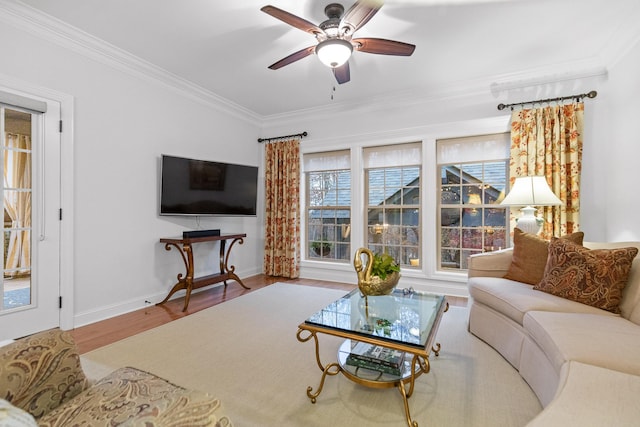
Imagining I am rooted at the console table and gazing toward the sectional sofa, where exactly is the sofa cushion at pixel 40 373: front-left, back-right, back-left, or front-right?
front-right

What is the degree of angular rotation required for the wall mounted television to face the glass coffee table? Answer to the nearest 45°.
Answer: approximately 45° to its right

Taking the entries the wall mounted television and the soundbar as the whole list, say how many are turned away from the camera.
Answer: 0

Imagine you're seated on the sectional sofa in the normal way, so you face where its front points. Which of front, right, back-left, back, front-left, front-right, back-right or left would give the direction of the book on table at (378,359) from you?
front

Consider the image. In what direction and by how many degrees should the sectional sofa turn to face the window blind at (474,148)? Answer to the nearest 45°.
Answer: approximately 90° to its right

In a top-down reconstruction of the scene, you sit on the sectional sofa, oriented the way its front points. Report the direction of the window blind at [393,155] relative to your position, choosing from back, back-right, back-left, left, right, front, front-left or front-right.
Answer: right

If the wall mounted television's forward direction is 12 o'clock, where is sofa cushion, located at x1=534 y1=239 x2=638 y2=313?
The sofa cushion is roughly at 12 o'clock from the wall mounted television.

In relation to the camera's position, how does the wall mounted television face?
facing the viewer and to the right of the viewer

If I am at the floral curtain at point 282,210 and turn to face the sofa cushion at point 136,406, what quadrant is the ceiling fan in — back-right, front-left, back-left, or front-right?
front-left

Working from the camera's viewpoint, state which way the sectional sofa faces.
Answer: facing the viewer and to the left of the viewer

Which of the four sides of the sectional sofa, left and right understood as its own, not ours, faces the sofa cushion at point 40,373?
front

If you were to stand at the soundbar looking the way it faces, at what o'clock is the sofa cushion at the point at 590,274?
The sofa cushion is roughly at 12 o'clock from the soundbar.

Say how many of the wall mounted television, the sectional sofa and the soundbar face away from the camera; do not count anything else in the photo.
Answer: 0

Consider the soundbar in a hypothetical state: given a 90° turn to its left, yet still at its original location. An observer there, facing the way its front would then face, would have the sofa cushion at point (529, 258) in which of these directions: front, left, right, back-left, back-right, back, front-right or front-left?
right

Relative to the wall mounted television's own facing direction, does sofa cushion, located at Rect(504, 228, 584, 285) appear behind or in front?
in front
